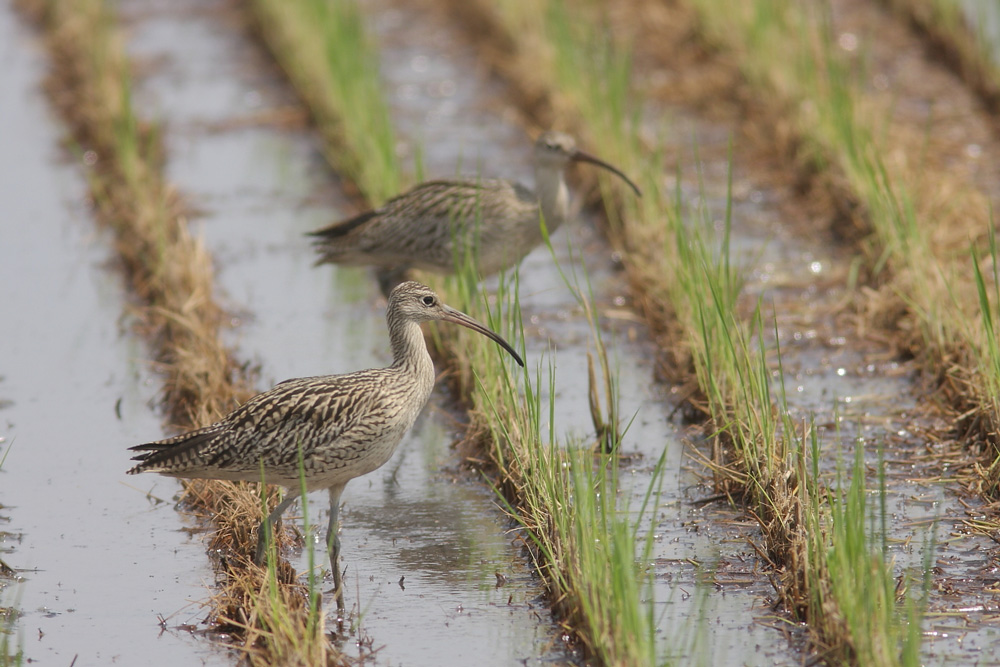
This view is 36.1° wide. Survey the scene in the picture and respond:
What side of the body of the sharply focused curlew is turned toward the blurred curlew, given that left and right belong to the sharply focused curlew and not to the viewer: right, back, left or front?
left

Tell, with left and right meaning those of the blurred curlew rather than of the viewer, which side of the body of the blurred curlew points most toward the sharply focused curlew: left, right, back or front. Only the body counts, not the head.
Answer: right

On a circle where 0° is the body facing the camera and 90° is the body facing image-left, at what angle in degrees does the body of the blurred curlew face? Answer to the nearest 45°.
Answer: approximately 270°

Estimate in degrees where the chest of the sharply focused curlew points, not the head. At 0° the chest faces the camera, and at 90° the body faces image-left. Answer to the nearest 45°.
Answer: approximately 270°

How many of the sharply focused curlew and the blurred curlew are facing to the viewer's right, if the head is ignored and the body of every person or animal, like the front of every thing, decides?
2

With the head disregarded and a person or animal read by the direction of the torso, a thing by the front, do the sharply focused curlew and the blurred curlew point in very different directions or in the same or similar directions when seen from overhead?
same or similar directions
